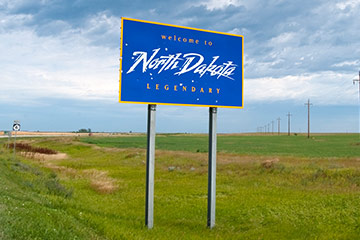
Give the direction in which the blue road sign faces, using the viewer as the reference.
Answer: facing the viewer and to the right of the viewer
